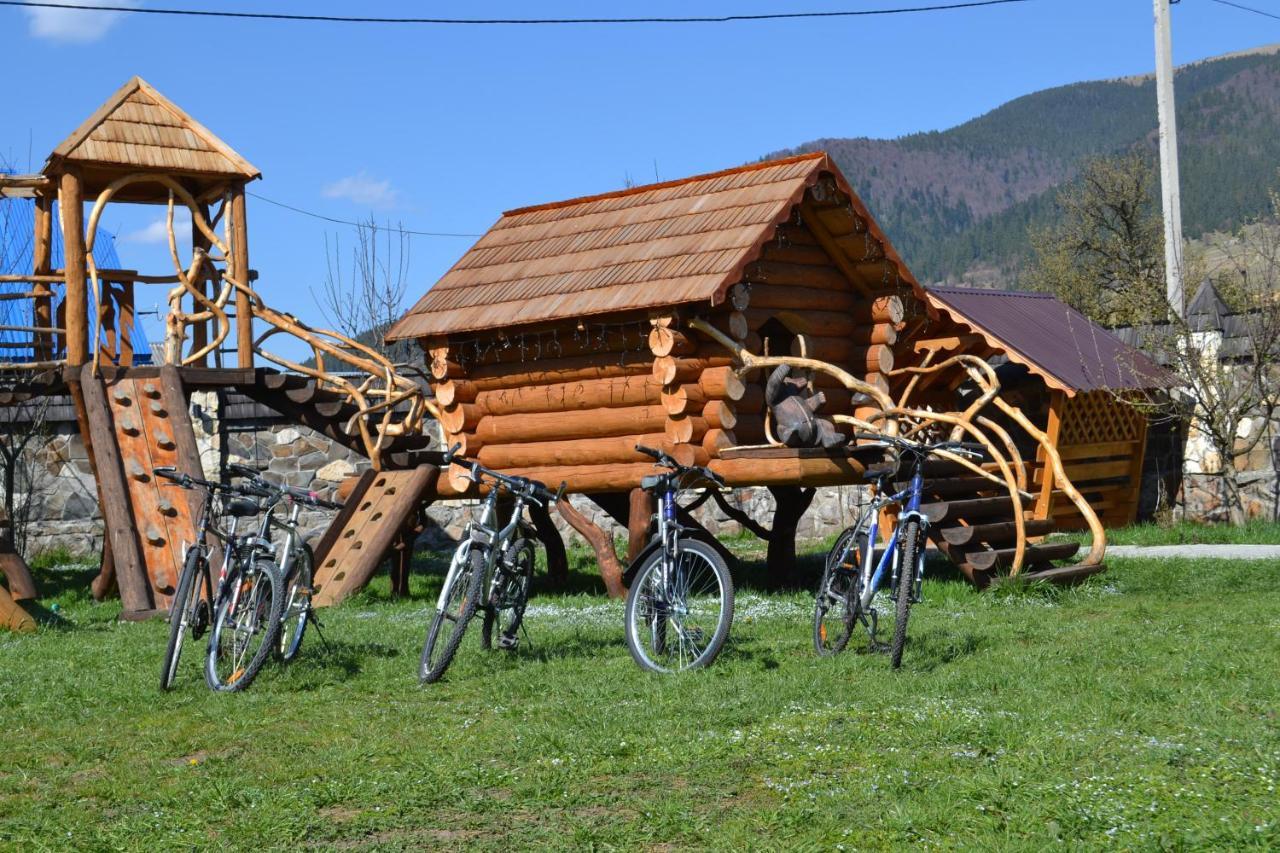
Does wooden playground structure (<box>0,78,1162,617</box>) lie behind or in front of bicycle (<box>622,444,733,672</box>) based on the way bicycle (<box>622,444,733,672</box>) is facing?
behind

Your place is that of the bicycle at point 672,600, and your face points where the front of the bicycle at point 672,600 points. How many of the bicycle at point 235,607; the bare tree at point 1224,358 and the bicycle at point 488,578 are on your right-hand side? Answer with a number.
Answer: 2

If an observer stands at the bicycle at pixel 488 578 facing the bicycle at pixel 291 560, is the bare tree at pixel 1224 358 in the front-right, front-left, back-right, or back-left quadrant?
back-right

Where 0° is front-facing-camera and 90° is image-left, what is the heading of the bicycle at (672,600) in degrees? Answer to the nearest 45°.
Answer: approximately 0°

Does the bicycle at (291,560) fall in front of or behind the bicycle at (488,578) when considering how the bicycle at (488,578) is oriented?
in front

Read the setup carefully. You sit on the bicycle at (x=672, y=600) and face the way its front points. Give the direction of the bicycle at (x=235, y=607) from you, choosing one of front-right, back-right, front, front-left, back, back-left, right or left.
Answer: right

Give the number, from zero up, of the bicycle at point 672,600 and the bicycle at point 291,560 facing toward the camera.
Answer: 2

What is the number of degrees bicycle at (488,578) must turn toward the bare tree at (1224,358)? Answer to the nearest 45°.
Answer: approximately 180°

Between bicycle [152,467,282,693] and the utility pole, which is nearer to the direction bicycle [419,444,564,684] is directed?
the bicycle

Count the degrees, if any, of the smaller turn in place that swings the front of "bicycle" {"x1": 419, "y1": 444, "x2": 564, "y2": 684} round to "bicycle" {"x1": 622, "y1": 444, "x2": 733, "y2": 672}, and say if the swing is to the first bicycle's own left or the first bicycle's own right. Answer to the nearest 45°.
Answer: approximately 135° to the first bicycle's own left

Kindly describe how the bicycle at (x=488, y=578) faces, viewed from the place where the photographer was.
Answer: facing the viewer and to the left of the viewer

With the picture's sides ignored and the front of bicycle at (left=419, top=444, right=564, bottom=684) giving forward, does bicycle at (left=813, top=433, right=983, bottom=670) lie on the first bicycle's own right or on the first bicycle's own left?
on the first bicycle's own left
